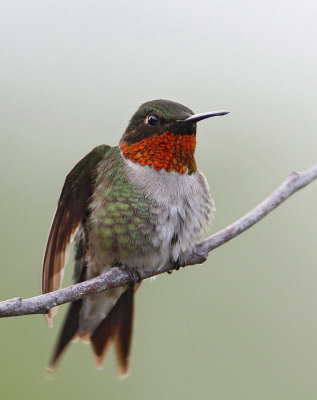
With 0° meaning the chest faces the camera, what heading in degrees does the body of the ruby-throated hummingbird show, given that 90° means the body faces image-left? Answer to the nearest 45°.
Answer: approximately 315°
